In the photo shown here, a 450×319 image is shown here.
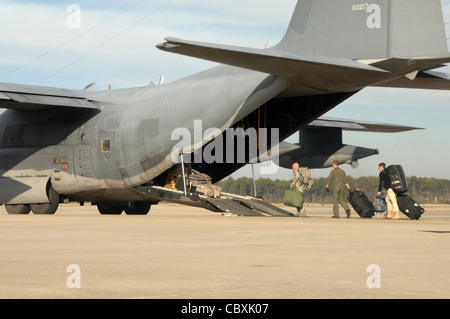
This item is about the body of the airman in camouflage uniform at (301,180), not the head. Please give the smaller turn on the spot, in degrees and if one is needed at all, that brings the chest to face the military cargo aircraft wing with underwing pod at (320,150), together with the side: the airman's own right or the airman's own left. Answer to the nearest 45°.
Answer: approximately 90° to the airman's own right

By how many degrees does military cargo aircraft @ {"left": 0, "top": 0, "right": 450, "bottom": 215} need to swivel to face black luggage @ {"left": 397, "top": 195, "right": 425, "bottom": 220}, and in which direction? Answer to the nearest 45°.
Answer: approximately 135° to its right

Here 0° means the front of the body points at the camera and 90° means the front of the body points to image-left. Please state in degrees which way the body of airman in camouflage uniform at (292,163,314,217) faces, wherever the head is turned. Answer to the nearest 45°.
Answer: approximately 90°

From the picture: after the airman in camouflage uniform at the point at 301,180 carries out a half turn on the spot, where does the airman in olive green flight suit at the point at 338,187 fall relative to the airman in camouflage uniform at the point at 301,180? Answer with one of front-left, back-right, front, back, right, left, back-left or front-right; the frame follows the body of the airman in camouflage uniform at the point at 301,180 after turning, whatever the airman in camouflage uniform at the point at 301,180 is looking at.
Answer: front

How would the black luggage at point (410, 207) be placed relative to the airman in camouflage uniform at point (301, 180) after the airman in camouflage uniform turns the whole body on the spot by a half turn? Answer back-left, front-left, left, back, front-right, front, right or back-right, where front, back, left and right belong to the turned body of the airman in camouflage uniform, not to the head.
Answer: front

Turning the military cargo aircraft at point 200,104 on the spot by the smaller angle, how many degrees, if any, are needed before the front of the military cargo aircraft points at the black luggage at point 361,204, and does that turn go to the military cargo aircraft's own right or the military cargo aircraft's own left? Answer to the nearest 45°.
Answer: approximately 135° to the military cargo aircraft's own right

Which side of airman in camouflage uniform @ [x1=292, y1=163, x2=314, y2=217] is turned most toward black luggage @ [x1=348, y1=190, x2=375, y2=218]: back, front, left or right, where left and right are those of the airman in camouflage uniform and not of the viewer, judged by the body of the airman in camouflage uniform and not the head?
back

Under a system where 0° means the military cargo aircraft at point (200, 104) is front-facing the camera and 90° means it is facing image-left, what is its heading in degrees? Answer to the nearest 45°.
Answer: approximately 135°
